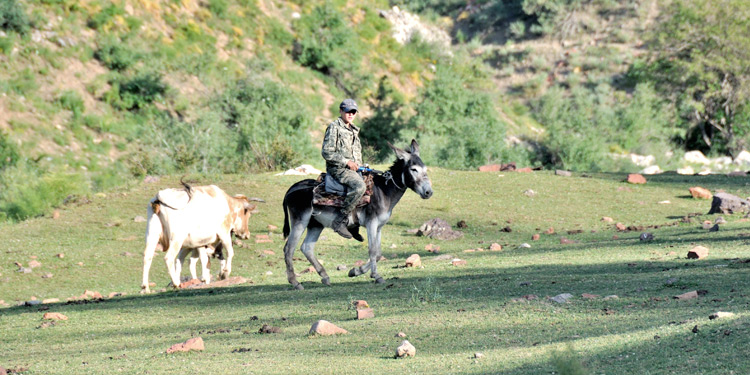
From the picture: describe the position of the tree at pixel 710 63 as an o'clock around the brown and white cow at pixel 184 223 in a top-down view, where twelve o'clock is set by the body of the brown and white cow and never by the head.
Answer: The tree is roughly at 12 o'clock from the brown and white cow.

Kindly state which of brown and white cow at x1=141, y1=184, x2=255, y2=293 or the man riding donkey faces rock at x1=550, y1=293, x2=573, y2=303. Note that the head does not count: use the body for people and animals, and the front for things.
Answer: the man riding donkey

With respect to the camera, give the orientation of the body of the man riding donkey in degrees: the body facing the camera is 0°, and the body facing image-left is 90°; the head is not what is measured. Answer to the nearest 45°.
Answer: approximately 315°

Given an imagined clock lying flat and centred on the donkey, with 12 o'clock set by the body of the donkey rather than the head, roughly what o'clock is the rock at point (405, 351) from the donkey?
The rock is roughly at 3 o'clock from the donkey.

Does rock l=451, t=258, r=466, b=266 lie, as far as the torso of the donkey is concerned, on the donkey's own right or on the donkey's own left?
on the donkey's own left

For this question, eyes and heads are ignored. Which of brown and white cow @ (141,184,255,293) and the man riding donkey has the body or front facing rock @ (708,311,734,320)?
the man riding donkey

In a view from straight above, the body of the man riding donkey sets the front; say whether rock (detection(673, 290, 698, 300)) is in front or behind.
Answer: in front

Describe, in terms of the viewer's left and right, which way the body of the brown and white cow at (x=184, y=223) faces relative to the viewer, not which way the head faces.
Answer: facing away from the viewer and to the right of the viewer

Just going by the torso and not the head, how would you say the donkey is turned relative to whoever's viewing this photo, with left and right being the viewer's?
facing to the right of the viewer
